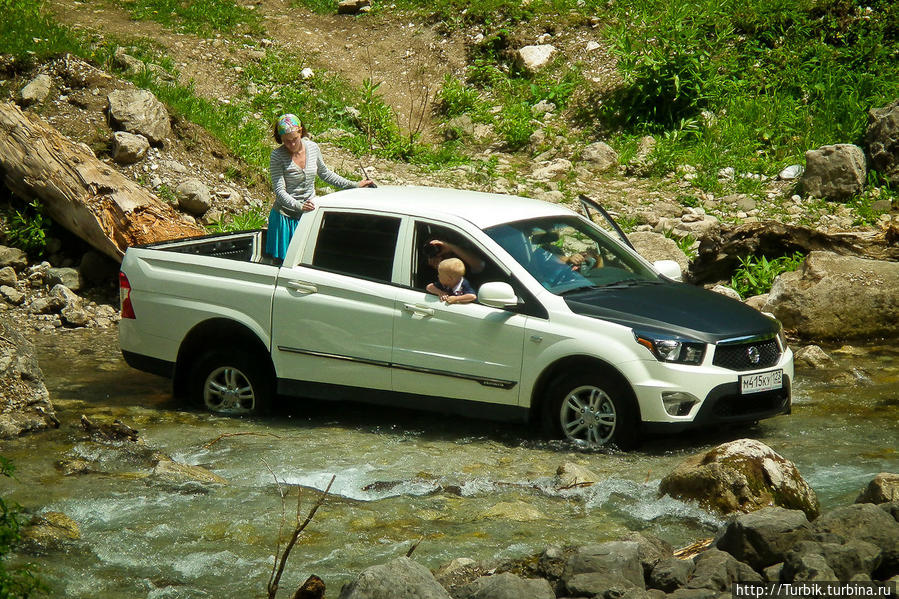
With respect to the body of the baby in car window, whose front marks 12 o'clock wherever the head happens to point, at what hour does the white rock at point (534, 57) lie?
The white rock is roughly at 6 o'clock from the baby in car window.

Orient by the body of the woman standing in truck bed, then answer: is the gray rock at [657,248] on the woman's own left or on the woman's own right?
on the woman's own left

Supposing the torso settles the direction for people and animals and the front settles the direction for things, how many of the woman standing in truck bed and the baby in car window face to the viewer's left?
0

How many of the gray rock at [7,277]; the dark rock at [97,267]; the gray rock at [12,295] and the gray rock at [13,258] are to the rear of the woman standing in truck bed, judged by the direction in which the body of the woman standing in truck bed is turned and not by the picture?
4

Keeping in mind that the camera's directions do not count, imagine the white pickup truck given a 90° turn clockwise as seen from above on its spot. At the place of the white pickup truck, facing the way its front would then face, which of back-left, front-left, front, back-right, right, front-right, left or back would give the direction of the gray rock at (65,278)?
right

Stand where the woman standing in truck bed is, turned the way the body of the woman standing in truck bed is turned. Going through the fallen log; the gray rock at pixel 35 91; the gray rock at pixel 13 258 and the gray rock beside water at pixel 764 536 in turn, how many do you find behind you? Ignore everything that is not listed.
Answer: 3

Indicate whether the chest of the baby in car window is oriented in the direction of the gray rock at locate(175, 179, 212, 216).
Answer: no

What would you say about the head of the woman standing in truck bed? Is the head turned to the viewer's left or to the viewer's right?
to the viewer's right

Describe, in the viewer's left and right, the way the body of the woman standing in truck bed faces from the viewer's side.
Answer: facing the viewer and to the right of the viewer

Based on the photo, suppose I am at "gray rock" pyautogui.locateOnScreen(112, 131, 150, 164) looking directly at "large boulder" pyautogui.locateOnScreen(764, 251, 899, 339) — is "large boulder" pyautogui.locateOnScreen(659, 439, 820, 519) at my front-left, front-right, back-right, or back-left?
front-right

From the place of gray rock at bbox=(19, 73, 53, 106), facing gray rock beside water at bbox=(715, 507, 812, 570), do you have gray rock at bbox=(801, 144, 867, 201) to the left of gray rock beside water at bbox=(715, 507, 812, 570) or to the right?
left

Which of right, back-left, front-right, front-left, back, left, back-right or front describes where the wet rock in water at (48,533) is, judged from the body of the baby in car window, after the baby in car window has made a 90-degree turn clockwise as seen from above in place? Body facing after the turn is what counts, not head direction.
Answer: front-left

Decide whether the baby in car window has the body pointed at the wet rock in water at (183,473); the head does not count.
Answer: no

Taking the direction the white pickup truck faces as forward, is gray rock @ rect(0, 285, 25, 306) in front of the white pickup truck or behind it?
behind

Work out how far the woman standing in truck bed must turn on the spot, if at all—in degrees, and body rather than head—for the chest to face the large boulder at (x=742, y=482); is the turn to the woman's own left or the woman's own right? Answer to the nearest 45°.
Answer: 0° — they already face it

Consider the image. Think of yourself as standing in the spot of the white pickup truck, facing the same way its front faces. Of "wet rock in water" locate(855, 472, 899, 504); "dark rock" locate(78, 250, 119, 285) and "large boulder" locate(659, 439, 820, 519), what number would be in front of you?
2

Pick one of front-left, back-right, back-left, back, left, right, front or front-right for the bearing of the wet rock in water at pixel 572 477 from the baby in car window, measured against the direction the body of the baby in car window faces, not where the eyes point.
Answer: front-left

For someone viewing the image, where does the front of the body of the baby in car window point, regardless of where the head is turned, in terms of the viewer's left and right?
facing the viewer

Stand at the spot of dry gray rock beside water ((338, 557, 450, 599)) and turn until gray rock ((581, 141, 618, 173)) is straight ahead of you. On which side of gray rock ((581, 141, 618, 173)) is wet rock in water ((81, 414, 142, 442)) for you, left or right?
left

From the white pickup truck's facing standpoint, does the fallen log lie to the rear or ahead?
to the rear

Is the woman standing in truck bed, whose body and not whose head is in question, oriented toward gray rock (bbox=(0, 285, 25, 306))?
no
